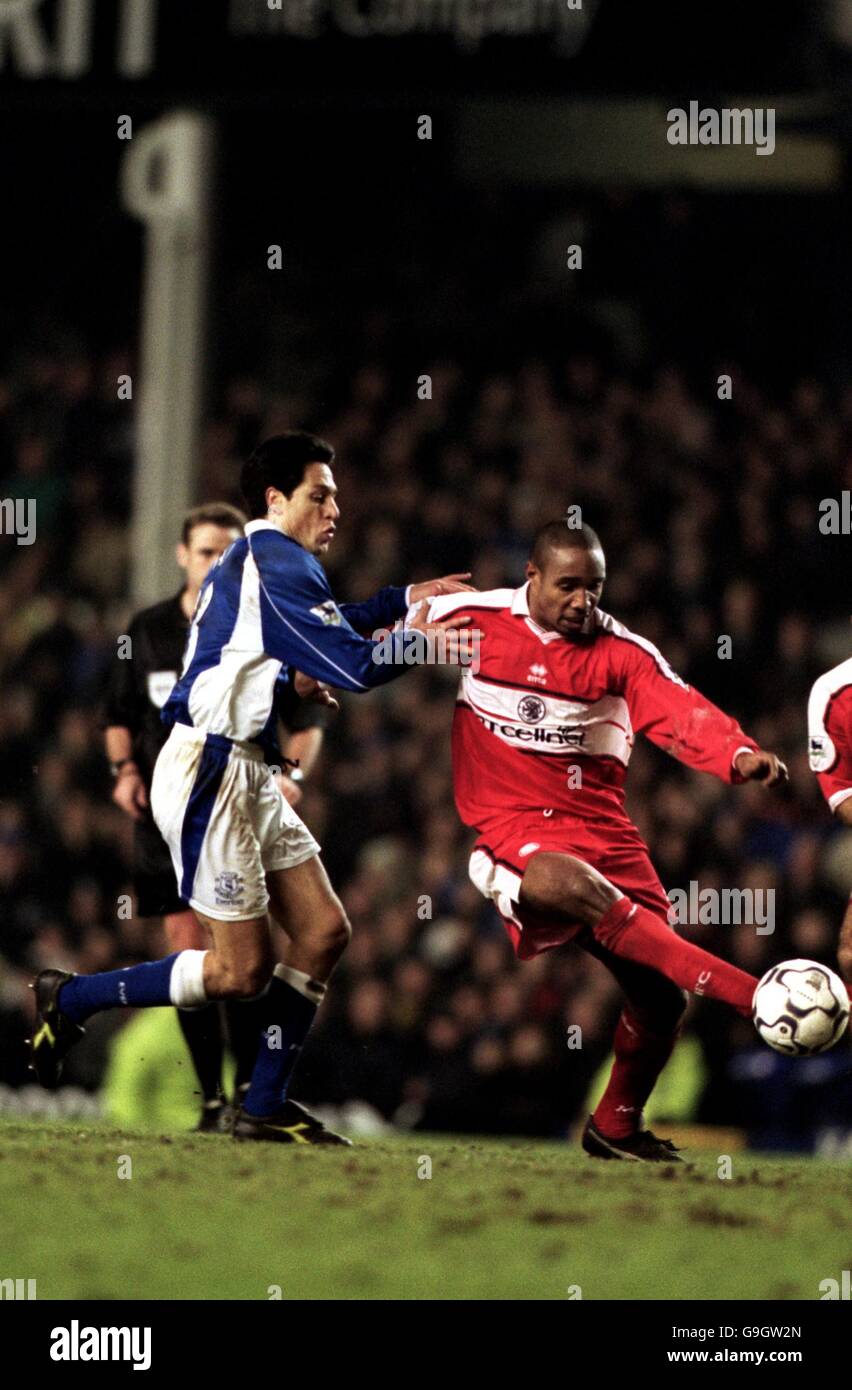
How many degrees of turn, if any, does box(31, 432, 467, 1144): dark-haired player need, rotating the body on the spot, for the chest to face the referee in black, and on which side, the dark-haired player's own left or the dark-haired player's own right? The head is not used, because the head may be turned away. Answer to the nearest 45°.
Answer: approximately 90° to the dark-haired player's own left

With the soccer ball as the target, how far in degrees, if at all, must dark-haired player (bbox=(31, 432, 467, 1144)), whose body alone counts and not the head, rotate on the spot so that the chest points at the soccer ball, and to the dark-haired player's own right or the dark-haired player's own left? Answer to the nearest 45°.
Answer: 0° — they already face it

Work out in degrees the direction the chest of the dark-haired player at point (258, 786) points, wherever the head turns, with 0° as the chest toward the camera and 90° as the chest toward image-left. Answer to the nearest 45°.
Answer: approximately 270°

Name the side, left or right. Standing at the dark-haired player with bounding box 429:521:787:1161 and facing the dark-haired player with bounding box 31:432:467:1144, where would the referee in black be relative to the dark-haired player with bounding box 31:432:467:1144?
right

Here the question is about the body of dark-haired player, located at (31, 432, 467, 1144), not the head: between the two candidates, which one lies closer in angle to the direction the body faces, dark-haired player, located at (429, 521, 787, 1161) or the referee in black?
the dark-haired player

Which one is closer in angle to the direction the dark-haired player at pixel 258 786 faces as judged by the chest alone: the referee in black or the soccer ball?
the soccer ball

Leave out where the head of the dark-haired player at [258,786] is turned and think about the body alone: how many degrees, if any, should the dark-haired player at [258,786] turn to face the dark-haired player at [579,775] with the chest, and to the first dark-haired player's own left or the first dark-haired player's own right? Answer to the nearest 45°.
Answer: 0° — they already face them
